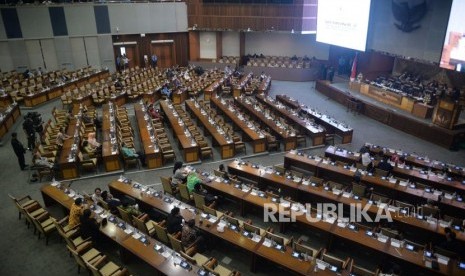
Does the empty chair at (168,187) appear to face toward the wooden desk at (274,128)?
yes

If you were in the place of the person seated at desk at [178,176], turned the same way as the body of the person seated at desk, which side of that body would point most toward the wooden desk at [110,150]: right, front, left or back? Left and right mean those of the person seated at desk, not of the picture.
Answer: left

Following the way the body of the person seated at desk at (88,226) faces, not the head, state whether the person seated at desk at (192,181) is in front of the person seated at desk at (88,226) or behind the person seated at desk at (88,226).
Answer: in front

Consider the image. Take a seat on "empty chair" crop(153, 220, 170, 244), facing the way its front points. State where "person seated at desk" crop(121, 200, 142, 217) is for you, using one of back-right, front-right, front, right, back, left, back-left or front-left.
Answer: left

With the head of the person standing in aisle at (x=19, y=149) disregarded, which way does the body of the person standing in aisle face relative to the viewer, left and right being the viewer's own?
facing to the right of the viewer

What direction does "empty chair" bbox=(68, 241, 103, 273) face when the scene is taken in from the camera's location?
facing away from the viewer and to the right of the viewer

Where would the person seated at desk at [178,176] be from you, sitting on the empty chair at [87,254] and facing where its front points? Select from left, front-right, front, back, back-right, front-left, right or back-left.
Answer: front

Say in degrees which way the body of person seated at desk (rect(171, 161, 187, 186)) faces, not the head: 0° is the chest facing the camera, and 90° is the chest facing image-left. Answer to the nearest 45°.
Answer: approximately 225°

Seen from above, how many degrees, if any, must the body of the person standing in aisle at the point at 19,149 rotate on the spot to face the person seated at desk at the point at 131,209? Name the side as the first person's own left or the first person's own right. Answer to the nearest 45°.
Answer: approximately 90° to the first person's own right

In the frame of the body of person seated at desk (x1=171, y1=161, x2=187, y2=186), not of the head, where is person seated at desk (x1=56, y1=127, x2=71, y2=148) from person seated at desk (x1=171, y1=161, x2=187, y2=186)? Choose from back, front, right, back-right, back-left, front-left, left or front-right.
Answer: left

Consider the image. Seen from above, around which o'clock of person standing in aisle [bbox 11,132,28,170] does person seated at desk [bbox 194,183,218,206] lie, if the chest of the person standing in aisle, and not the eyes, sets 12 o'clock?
The person seated at desk is roughly at 2 o'clock from the person standing in aisle.

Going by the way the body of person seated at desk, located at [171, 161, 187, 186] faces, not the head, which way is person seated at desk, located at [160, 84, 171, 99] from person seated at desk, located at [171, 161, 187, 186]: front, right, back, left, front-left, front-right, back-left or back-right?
front-left

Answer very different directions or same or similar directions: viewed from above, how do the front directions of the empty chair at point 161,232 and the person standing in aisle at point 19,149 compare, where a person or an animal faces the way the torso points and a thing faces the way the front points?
same or similar directions

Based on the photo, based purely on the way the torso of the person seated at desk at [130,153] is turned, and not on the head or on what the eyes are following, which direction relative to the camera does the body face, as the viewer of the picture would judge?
to the viewer's right
